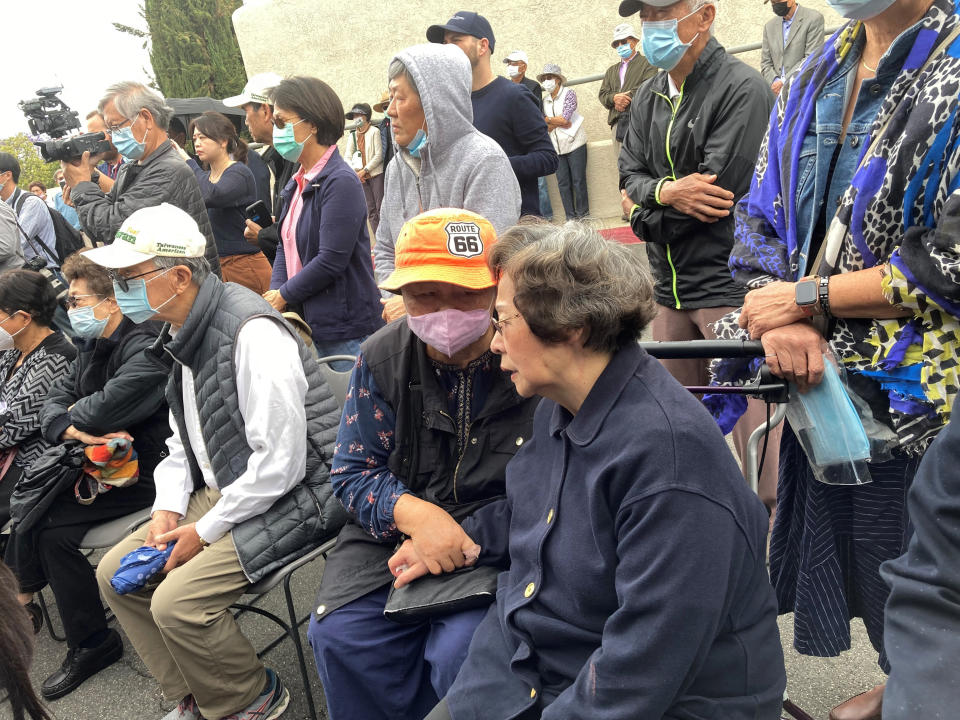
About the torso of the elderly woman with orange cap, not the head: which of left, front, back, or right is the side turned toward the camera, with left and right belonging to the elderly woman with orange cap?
front

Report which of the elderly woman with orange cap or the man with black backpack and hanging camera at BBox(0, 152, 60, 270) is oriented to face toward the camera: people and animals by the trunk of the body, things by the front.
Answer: the elderly woman with orange cap

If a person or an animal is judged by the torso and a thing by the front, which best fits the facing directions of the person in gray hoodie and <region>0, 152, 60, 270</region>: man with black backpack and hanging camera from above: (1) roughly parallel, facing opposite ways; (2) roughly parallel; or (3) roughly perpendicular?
roughly parallel

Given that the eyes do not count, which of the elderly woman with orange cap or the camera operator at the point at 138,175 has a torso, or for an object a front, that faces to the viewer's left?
the camera operator

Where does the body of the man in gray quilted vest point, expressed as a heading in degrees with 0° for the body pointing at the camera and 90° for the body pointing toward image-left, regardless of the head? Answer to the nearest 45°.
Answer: approximately 45°

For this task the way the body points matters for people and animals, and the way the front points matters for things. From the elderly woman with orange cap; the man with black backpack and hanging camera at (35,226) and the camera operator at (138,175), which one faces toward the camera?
the elderly woman with orange cap

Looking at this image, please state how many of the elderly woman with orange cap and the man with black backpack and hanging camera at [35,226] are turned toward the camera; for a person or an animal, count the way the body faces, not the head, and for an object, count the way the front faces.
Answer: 1

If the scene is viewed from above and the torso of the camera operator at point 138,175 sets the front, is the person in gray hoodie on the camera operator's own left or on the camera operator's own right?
on the camera operator's own left

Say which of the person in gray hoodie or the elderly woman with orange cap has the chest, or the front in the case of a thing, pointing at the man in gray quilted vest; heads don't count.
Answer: the person in gray hoodie

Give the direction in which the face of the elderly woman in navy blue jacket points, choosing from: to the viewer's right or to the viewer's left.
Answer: to the viewer's left

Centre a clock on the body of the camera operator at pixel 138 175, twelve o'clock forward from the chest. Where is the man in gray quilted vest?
The man in gray quilted vest is roughly at 9 o'clock from the camera operator.

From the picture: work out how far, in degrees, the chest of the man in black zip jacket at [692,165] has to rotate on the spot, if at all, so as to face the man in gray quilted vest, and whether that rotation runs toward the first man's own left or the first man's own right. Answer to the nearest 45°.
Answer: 0° — they already face them

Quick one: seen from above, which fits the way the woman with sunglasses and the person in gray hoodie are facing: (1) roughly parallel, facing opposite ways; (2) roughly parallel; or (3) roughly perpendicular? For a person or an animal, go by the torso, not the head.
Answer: roughly parallel
